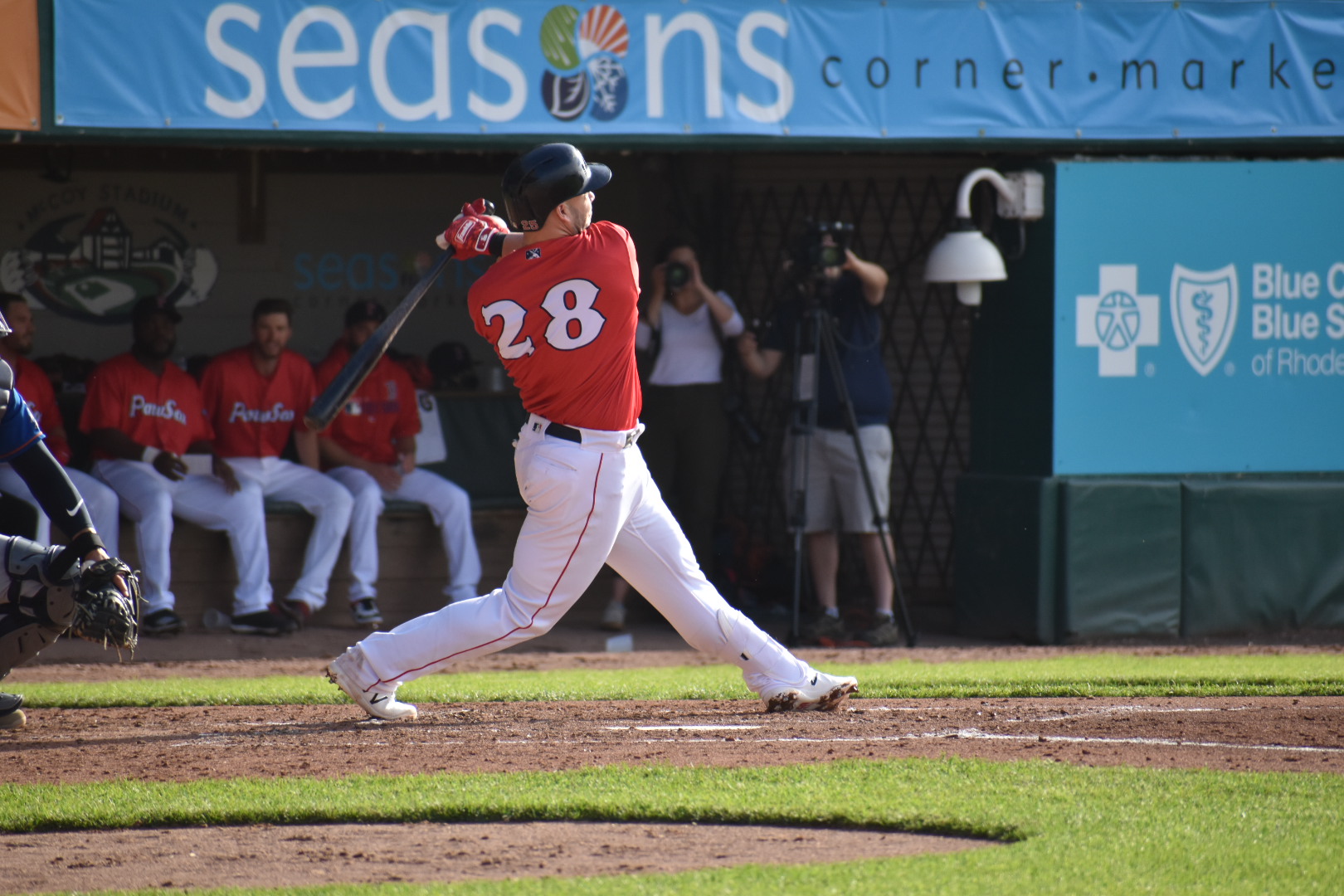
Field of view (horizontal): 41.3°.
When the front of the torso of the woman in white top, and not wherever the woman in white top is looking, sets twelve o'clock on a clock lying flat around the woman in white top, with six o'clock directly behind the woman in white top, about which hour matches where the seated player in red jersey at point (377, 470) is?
The seated player in red jersey is roughly at 3 o'clock from the woman in white top.

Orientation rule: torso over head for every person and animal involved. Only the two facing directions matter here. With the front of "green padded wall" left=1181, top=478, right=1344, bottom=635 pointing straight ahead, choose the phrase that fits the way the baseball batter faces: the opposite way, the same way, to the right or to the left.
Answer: the opposite way

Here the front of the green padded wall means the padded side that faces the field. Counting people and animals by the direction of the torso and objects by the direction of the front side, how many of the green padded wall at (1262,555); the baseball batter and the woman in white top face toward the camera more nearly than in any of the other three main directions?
2

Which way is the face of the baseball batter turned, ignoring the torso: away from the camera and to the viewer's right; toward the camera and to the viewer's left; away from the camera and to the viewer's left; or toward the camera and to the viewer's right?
away from the camera and to the viewer's right

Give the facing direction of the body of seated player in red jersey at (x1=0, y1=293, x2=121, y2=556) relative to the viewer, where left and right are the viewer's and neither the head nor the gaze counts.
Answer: facing the viewer and to the right of the viewer

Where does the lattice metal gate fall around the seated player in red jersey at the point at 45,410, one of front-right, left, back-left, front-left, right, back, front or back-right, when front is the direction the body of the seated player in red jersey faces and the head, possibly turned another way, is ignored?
front-left

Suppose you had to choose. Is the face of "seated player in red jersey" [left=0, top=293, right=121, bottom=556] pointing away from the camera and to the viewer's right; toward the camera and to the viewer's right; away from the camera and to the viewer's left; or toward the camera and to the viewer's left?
toward the camera and to the viewer's right

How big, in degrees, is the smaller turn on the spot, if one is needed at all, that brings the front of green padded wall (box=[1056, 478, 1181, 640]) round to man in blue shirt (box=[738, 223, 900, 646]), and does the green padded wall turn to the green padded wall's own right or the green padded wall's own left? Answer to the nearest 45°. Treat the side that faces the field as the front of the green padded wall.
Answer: approximately 90° to the green padded wall's own right

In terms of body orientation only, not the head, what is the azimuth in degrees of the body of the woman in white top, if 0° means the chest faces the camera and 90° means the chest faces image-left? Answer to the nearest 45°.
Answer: approximately 0°

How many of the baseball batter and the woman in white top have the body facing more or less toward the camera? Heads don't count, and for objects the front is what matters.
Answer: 1
